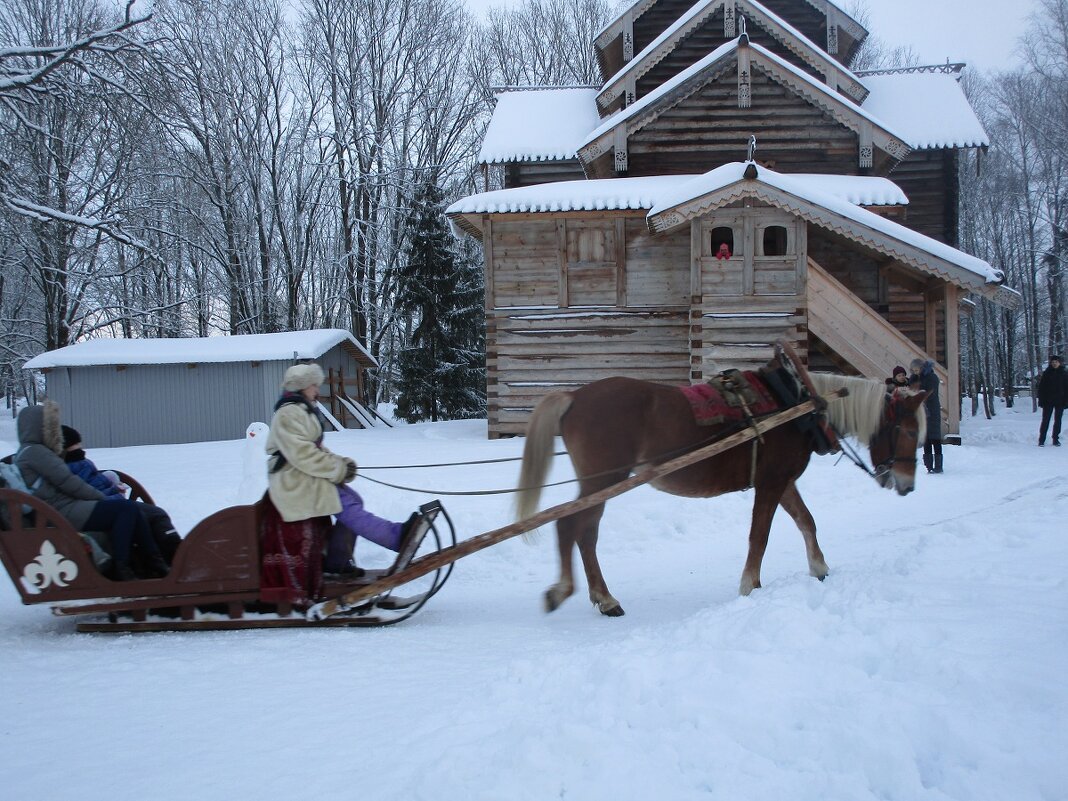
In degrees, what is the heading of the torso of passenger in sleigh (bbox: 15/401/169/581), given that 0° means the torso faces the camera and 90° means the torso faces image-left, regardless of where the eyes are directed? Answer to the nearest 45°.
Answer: approximately 270°

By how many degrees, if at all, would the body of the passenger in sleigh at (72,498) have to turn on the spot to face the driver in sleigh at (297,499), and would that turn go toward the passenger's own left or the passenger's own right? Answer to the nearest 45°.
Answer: approximately 45° to the passenger's own right

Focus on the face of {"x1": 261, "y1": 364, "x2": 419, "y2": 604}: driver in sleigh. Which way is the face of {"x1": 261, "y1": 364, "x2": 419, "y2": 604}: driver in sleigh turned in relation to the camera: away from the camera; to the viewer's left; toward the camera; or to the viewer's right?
to the viewer's right

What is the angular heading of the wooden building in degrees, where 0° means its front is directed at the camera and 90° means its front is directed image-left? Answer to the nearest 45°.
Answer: approximately 0°

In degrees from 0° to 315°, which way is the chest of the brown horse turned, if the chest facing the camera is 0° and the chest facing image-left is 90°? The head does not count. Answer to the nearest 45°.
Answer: approximately 270°

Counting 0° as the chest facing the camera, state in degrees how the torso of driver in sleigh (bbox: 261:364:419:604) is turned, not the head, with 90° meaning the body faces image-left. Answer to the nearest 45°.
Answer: approximately 270°

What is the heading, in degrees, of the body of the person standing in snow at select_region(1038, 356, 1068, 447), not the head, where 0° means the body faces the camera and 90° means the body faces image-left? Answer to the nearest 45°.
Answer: approximately 0°

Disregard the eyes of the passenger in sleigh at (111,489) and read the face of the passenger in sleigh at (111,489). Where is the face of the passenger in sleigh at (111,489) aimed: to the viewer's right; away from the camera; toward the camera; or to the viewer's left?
to the viewer's right

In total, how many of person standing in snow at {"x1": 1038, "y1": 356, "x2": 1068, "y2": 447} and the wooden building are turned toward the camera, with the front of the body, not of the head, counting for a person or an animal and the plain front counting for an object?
2

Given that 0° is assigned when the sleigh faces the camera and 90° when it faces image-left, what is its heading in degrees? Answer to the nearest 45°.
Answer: approximately 270°
